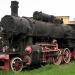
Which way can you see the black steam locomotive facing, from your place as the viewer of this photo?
facing the viewer and to the left of the viewer
